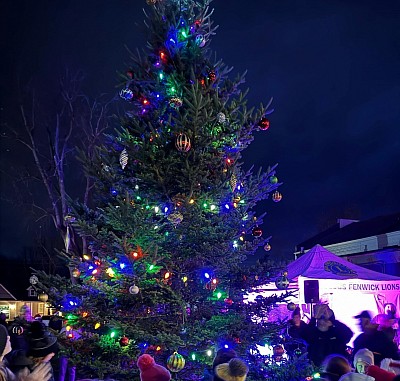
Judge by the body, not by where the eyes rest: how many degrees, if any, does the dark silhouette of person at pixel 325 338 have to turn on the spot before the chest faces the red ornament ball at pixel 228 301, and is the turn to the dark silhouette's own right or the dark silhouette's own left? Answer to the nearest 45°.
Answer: approximately 45° to the dark silhouette's own right

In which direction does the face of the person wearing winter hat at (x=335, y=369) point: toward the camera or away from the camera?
away from the camera
